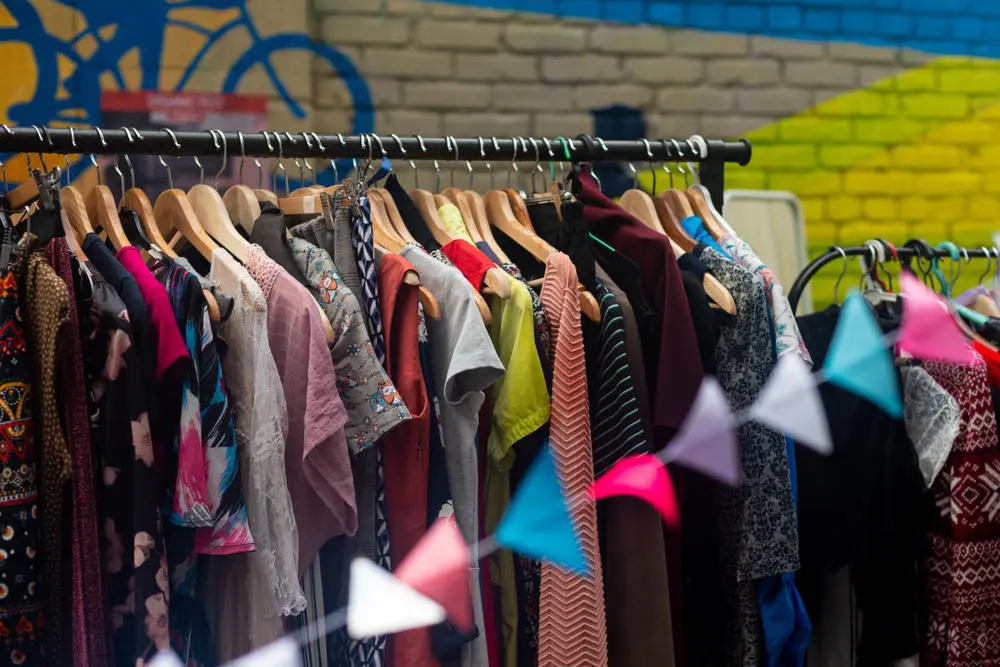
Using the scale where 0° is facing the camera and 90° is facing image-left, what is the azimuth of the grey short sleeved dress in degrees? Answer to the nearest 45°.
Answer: approximately 45°

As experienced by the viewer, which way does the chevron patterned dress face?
facing to the left of the viewer
